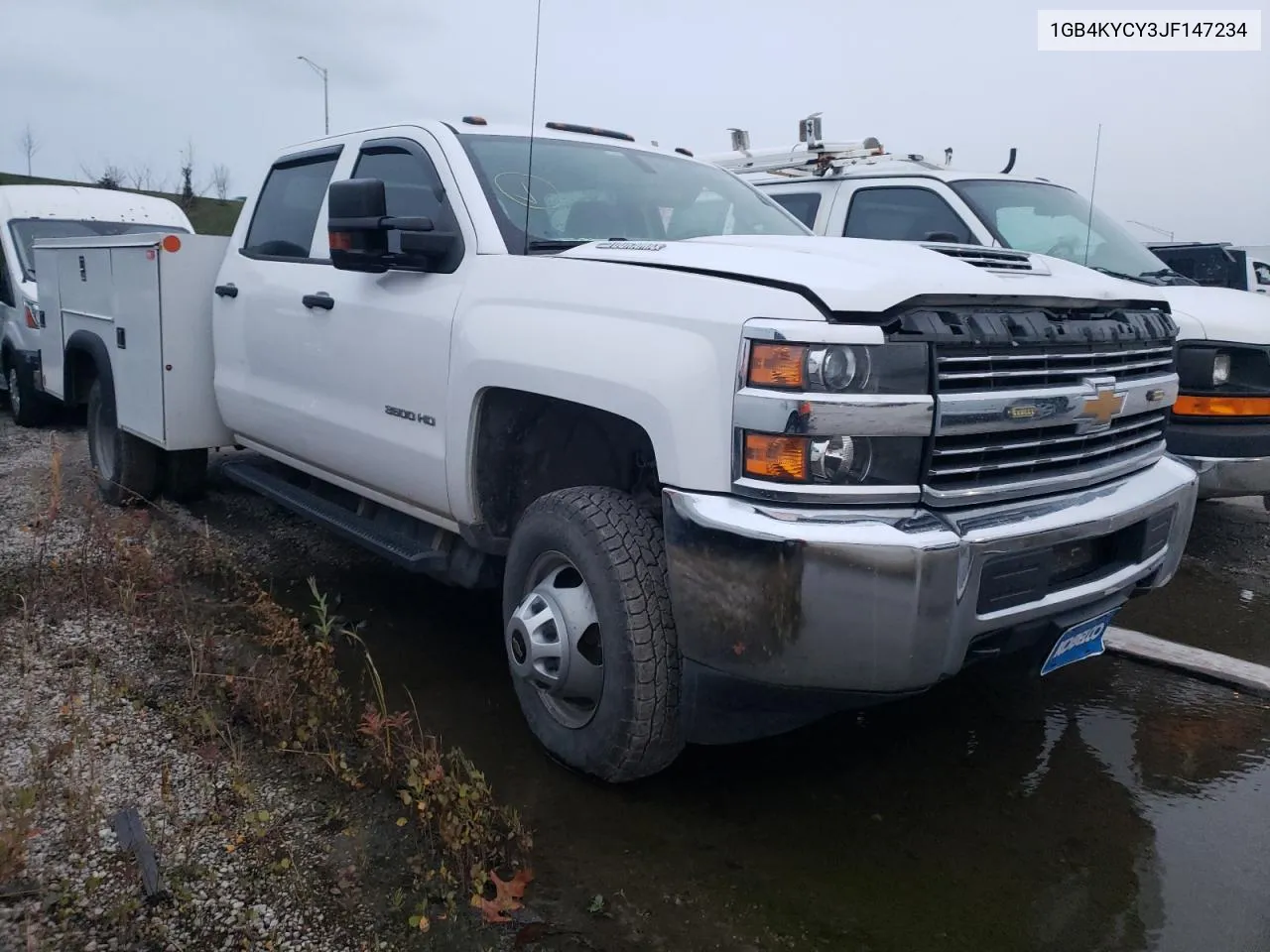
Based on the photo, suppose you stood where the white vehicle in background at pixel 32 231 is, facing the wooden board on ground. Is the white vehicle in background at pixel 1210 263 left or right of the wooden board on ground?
left

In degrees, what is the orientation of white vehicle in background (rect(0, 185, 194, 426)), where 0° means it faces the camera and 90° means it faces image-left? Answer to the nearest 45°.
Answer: approximately 315°

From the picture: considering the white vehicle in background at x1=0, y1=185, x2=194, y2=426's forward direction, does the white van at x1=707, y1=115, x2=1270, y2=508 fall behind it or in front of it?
in front

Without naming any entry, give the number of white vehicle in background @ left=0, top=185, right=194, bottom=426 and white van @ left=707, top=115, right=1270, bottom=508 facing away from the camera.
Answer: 0

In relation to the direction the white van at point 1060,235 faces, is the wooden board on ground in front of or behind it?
in front

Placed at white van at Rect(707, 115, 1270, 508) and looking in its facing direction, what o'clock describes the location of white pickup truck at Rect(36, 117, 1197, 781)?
white pickup truck at Rect(36, 117, 1197, 781) is roughly at 2 o'clock from white van at Rect(707, 115, 1270, 508).

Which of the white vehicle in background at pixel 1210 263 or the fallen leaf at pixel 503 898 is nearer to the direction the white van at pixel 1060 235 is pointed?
the fallen leaf

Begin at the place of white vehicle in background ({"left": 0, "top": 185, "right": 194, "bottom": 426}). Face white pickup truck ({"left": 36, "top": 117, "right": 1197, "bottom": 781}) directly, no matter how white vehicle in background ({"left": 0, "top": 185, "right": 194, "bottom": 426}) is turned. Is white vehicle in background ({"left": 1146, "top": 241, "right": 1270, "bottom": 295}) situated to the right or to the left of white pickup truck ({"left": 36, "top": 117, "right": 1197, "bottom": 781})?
left
